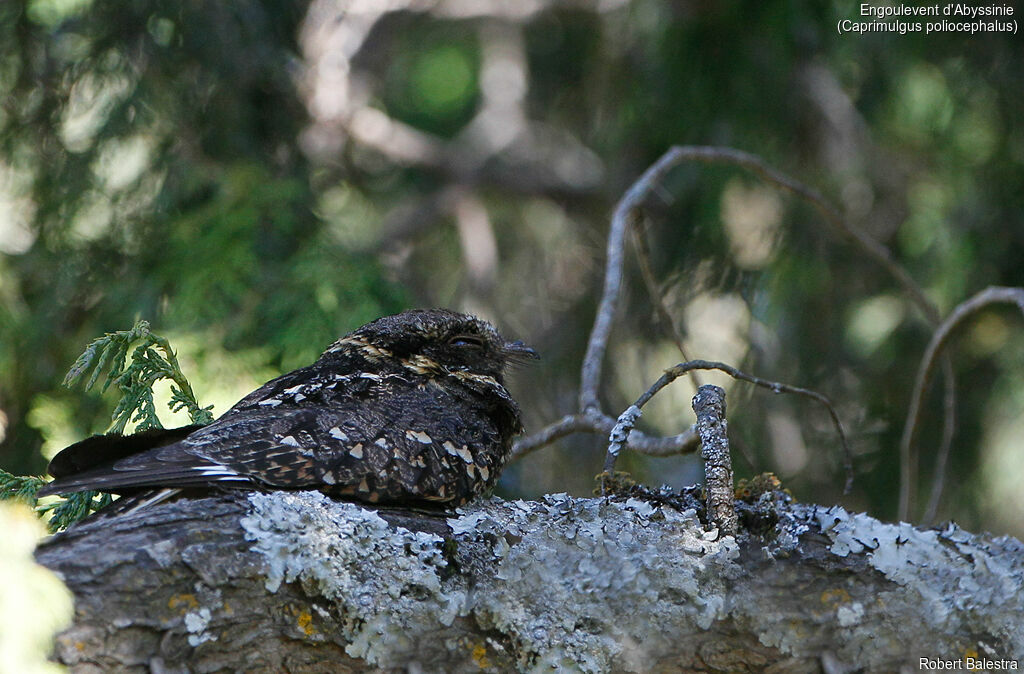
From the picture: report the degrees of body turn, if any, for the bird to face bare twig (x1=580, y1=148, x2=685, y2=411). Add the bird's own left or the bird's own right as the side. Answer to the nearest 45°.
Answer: approximately 45° to the bird's own left

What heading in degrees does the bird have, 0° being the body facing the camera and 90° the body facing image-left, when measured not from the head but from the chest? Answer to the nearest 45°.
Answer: approximately 270°

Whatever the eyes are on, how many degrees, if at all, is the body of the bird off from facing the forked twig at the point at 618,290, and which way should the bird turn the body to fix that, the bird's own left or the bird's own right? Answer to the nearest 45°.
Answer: approximately 45° to the bird's own left
